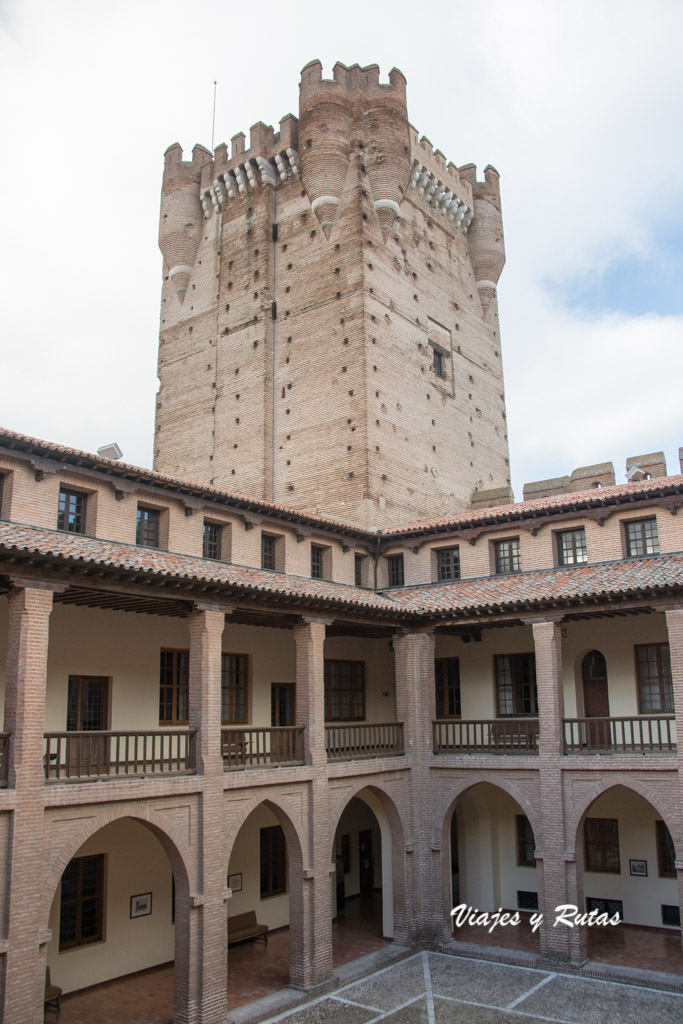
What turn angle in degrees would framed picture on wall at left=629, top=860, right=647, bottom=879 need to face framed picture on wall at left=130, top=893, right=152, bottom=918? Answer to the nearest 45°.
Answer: approximately 45° to its right

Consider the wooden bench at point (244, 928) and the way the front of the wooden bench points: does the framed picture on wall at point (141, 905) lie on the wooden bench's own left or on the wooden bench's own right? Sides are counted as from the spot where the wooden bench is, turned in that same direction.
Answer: on the wooden bench's own right

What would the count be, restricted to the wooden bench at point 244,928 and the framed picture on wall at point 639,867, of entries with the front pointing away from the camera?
0

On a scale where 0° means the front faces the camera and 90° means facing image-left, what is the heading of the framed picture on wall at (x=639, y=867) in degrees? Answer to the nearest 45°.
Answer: approximately 0°

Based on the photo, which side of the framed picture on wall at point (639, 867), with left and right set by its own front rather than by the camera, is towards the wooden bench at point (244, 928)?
right

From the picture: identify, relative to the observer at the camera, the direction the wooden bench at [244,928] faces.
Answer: facing the viewer and to the right of the viewer

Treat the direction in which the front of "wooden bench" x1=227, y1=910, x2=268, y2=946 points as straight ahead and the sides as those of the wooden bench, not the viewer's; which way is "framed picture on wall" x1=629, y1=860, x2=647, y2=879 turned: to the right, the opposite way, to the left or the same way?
to the right

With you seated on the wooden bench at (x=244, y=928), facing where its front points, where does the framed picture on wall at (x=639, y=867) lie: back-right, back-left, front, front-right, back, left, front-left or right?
front-left
